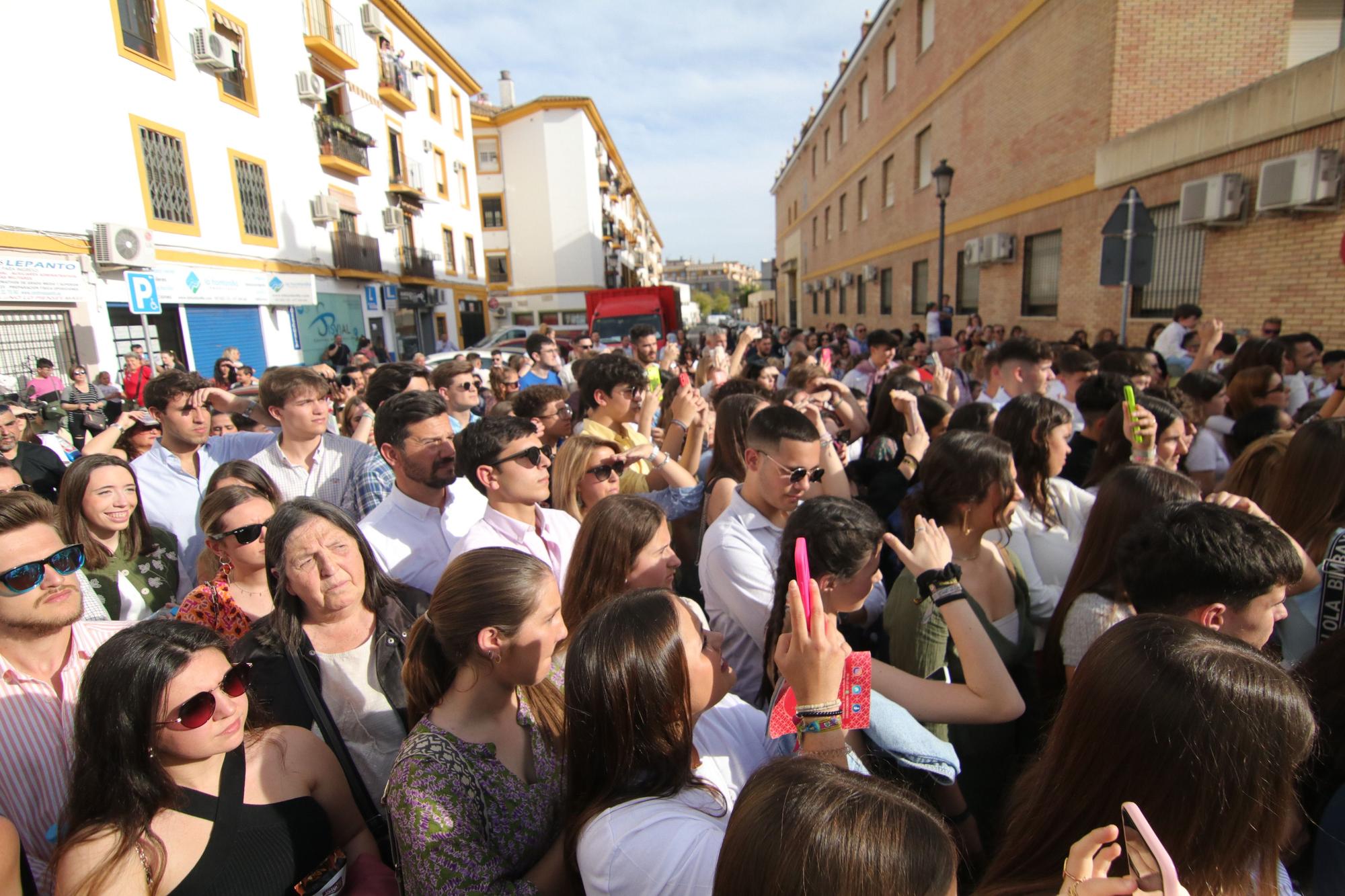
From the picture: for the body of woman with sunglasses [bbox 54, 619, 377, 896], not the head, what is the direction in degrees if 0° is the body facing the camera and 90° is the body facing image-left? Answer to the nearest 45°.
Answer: approximately 315°

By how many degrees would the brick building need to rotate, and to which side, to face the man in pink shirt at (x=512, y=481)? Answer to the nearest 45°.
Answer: approximately 45° to its left

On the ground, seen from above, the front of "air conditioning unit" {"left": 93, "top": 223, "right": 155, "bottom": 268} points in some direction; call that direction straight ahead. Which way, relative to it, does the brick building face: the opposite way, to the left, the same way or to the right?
the opposite way

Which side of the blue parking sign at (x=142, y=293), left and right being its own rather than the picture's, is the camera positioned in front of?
front

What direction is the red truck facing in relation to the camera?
toward the camera

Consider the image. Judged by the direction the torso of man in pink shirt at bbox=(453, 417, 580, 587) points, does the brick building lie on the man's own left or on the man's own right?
on the man's own left

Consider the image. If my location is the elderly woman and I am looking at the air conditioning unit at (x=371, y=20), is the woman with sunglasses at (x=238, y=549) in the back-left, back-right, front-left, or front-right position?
front-left

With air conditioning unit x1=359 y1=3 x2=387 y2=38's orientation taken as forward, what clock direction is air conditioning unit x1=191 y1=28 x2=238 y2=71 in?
air conditioning unit x1=191 y1=28 x2=238 y2=71 is roughly at 2 o'clock from air conditioning unit x1=359 y1=3 x2=387 y2=38.

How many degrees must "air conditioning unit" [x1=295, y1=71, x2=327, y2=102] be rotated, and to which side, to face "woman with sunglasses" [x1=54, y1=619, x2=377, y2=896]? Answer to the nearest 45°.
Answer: approximately 45° to its right

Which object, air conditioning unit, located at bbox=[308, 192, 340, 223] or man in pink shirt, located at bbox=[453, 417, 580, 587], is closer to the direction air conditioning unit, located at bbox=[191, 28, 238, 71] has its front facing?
the man in pink shirt

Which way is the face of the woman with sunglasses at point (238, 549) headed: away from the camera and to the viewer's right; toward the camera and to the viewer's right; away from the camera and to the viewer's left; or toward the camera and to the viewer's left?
toward the camera and to the viewer's right

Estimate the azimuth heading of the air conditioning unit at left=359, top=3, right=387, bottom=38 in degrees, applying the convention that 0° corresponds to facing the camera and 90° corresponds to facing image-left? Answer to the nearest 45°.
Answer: approximately 315°

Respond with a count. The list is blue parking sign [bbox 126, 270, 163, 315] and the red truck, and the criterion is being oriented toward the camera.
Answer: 2
